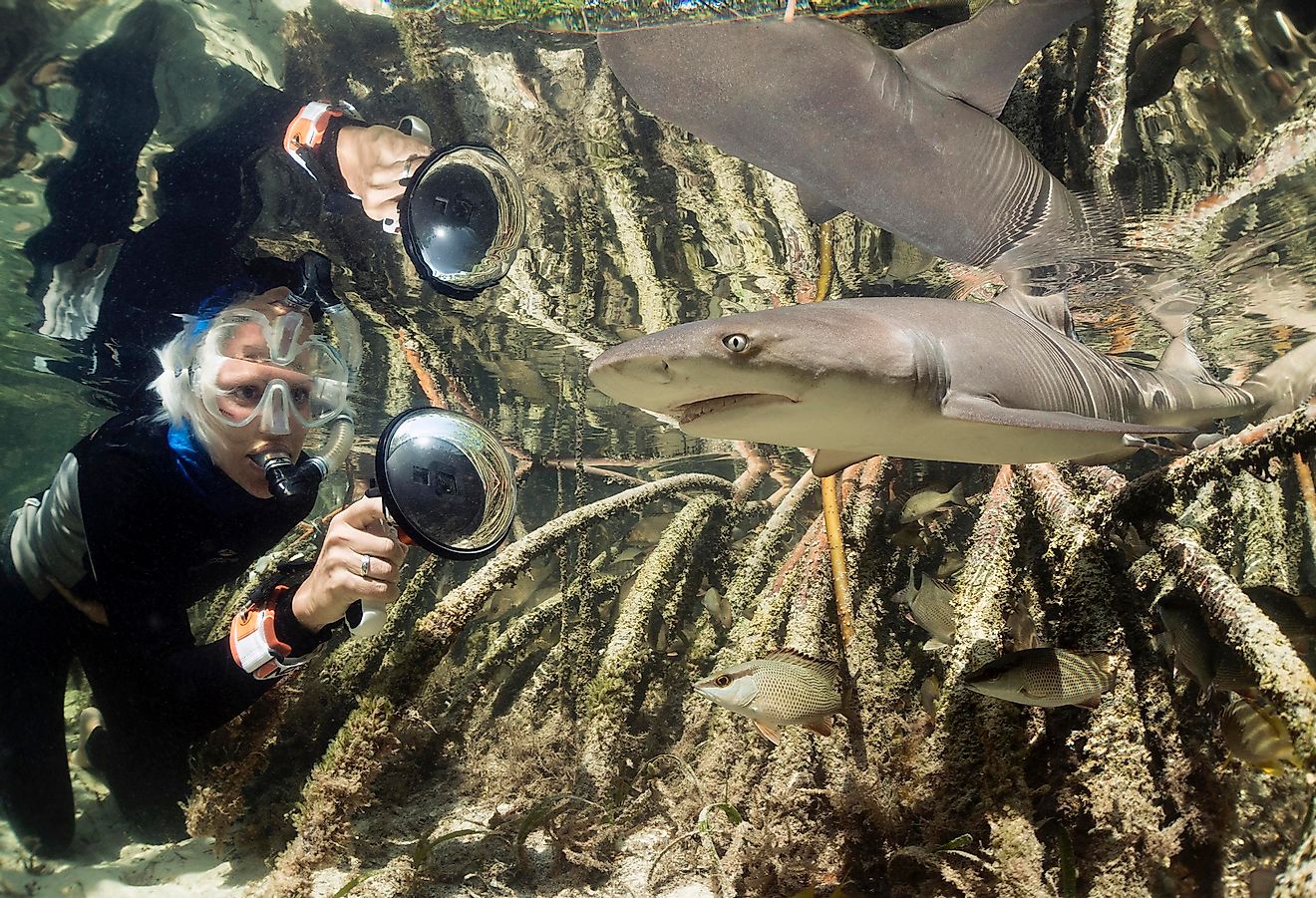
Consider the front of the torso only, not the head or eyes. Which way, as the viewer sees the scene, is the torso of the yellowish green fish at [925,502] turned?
to the viewer's left

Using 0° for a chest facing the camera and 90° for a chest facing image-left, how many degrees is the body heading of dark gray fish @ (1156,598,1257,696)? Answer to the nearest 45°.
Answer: approximately 90°

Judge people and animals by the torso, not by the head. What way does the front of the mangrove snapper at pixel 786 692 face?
to the viewer's left

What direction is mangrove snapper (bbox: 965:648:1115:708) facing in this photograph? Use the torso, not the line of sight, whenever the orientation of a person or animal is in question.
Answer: to the viewer's left

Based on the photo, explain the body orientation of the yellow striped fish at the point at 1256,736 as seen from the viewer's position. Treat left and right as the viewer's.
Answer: facing to the left of the viewer
